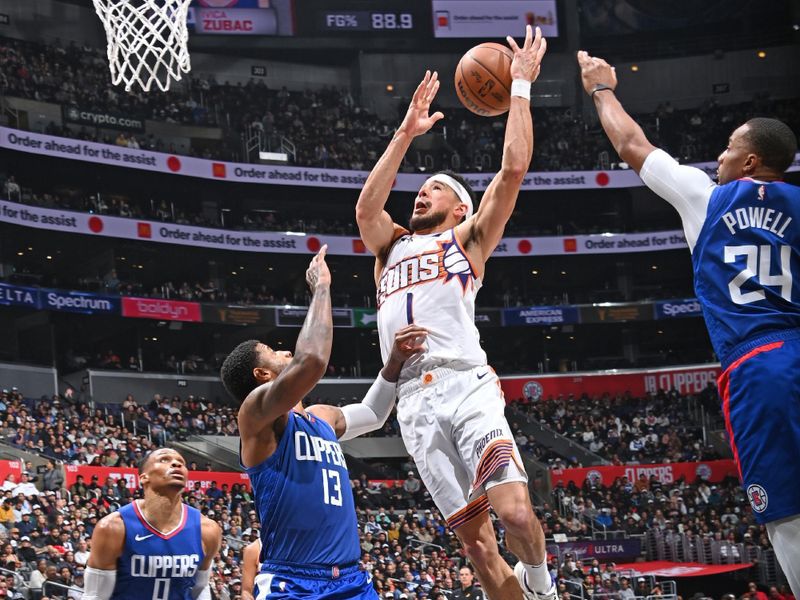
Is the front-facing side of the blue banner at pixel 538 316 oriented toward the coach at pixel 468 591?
yes

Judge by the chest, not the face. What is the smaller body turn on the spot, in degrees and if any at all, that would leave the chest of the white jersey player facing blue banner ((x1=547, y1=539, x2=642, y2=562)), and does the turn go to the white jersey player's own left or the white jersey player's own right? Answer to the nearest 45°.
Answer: approximately 135° to the white jersey player's own right

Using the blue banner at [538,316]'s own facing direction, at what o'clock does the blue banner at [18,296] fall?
the blue banner at [18,296] is roughly at 2 o'clock from the blue banner at [538,316].

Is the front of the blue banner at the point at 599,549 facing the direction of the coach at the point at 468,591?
yes

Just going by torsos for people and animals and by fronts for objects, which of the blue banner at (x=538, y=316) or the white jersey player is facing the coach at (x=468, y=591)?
the blue banner

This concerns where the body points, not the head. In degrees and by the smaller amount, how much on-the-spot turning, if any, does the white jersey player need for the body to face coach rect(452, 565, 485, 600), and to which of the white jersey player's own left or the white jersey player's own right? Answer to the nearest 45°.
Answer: approximately 135° to the white jersey player's own right

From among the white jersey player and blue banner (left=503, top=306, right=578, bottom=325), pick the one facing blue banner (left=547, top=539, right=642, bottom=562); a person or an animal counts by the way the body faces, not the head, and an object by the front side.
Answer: blue banner (left=503, top=306, right=578, bottom=325)

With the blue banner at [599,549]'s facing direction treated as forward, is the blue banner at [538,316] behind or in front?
behind

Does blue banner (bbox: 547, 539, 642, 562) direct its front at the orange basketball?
yes
